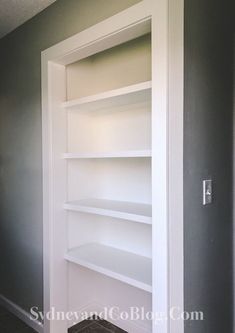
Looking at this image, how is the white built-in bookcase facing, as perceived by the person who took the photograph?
facing the viewer and to the left of the viewer
